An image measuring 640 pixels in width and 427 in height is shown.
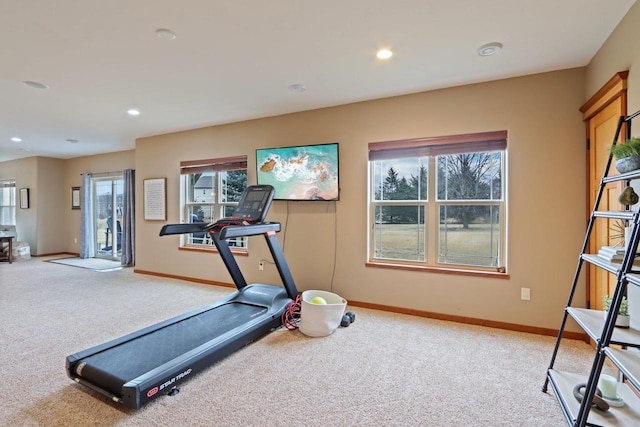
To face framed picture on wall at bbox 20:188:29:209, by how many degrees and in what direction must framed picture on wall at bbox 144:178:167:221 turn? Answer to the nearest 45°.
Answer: approximately 90° to its right

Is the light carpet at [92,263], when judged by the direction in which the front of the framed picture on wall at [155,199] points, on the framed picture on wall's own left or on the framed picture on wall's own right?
on the framed picture on wall's own right

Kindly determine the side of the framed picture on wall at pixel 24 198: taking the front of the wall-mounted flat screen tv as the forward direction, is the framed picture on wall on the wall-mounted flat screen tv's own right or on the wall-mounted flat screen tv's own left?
on the wall-mounted flat screen tv's own right

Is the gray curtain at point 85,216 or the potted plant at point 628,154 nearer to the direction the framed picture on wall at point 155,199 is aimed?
the potted plant

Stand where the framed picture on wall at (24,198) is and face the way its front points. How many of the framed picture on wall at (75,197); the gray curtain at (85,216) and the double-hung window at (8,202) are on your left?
2

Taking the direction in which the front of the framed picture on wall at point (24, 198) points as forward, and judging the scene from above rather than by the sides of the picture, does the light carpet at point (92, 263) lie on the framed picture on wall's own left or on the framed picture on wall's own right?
on the framed picture on wall's own left

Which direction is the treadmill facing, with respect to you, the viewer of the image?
facing away from the viewer and to the right of the viewer

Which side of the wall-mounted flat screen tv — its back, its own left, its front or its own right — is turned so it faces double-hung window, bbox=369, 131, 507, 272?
left

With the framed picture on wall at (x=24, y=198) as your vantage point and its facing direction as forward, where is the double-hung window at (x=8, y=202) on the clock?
The double-hung window is roughly at 4 o'clock from the framed picture on wall.

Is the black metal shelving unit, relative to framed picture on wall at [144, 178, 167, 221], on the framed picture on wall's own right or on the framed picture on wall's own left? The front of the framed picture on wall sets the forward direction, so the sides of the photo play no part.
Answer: on the framed picture on wall's own left

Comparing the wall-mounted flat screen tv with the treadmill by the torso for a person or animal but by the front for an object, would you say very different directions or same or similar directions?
very different directions
